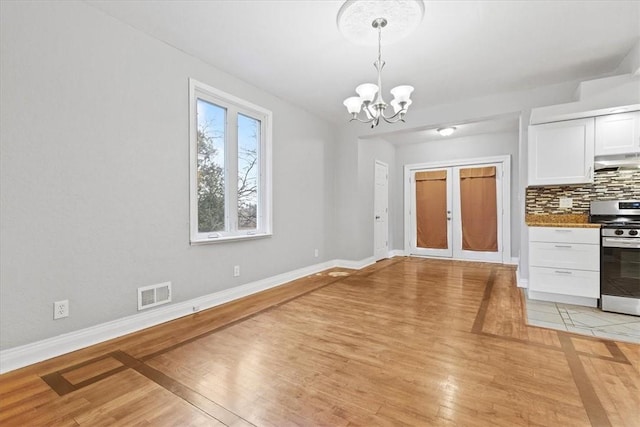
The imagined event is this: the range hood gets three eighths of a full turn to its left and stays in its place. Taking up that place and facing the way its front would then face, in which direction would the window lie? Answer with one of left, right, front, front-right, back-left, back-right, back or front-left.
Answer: back

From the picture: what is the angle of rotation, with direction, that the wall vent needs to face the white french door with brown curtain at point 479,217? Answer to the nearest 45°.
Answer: approximately 45° to its left

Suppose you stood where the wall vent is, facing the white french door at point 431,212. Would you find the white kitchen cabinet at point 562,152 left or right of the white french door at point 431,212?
right

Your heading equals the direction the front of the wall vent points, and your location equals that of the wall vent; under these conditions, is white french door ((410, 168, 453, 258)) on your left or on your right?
on your left

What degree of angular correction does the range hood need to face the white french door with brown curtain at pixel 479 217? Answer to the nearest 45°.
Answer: approximately 135° to its right

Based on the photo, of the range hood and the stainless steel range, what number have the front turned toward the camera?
2

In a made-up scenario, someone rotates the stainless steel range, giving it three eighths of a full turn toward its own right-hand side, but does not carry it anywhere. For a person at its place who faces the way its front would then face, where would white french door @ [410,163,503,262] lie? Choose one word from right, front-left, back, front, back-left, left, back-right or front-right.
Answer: front

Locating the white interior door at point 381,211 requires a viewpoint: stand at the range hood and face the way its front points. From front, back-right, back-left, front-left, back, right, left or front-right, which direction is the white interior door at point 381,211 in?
right

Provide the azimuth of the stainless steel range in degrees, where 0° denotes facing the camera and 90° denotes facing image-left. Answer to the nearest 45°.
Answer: approximately 0°

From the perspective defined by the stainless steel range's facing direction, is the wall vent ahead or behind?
ahead

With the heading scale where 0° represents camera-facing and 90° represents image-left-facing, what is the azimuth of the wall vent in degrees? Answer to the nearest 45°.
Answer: approximately 315°

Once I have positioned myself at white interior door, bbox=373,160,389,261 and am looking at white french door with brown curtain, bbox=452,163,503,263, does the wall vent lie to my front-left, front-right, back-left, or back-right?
back-right

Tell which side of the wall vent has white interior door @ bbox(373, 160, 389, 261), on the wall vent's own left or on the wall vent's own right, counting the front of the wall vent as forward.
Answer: on the wall vent's own left

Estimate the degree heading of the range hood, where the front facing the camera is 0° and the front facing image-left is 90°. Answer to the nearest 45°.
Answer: approximately 0°

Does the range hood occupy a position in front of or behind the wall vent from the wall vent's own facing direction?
in front
